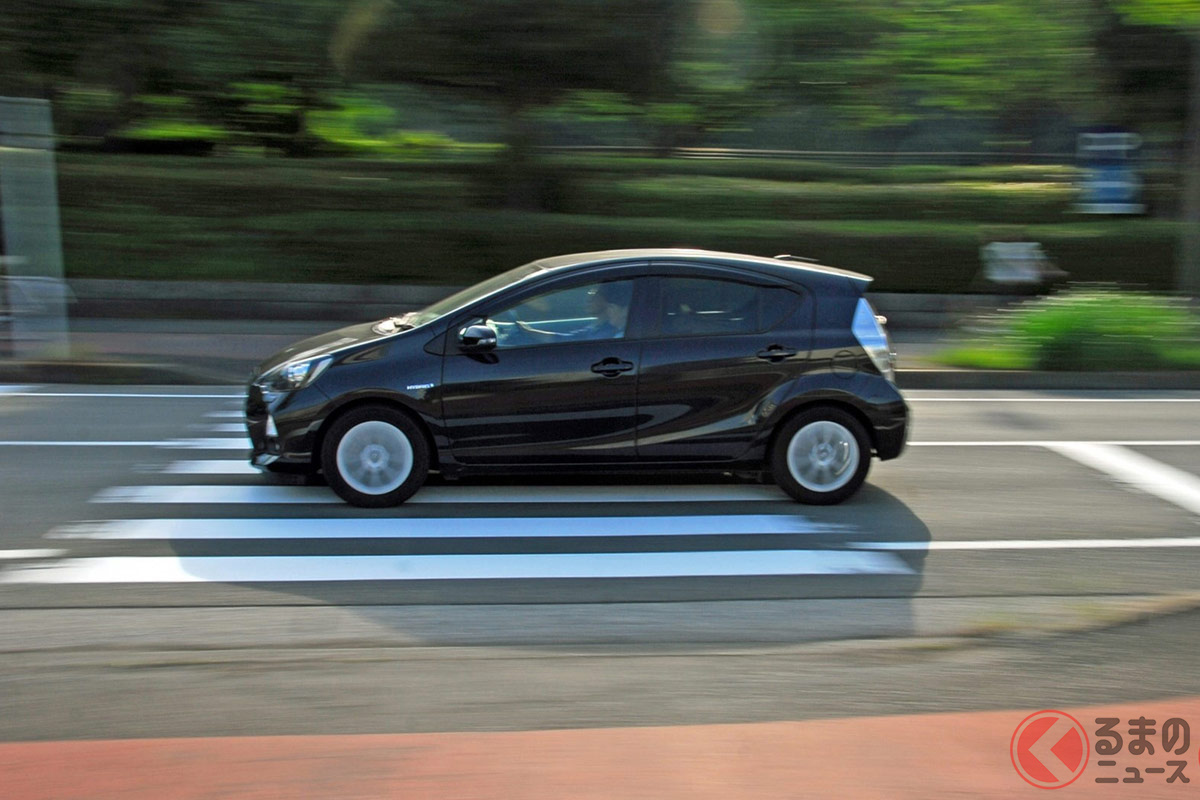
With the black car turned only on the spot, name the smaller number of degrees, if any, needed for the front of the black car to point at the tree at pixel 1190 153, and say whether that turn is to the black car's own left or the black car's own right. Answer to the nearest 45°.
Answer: approximately 135° to the black car's own right

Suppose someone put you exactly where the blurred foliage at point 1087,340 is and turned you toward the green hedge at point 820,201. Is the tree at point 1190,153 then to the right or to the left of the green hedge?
right

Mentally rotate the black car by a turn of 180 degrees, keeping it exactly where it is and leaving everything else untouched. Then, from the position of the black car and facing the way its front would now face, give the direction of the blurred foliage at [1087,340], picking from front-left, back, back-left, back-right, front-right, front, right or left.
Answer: front-left

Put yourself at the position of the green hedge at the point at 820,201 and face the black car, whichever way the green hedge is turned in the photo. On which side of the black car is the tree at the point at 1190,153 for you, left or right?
left

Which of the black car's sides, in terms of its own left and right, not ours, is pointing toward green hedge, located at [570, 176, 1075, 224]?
right

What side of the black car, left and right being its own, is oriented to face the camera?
left
